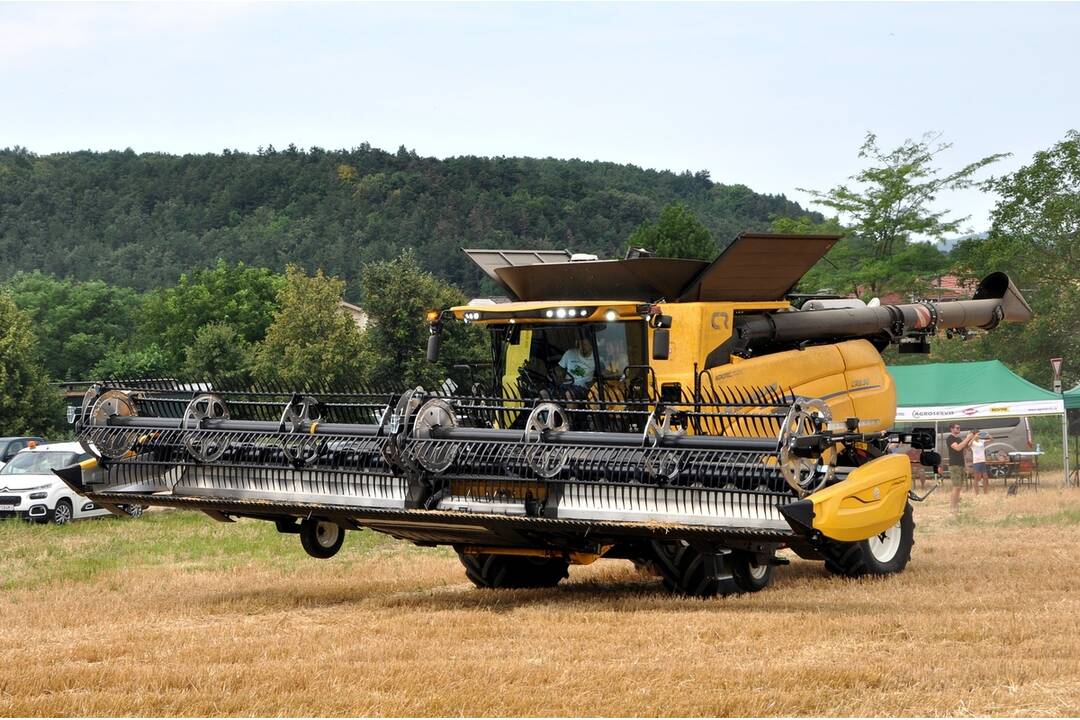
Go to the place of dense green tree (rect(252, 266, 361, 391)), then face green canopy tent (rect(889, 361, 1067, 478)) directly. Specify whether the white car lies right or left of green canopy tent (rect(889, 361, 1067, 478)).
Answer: right

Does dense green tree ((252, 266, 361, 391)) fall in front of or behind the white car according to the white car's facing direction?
behind

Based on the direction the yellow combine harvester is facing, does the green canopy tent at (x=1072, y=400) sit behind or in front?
behind

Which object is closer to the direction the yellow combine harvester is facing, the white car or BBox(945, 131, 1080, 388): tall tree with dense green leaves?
the white car

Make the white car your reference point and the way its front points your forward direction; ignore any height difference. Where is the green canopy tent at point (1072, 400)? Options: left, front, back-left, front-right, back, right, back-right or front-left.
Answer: back-left

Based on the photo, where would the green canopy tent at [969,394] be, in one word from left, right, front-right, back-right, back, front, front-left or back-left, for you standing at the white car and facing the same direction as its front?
back-left

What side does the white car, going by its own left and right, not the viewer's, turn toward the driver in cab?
left

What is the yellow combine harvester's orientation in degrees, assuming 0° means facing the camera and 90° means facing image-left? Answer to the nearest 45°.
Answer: approximately 45°

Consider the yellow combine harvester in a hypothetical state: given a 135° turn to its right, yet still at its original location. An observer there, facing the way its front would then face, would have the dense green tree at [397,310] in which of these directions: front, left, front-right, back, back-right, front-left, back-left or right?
front

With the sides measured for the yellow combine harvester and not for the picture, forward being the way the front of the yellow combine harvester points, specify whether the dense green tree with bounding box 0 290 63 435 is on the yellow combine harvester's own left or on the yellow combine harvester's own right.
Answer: on the yellow combine harvester's own right

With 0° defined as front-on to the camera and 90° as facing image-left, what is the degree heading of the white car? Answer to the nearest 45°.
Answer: approximately 45°

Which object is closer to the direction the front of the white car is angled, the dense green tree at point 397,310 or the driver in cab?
the driver in cab
